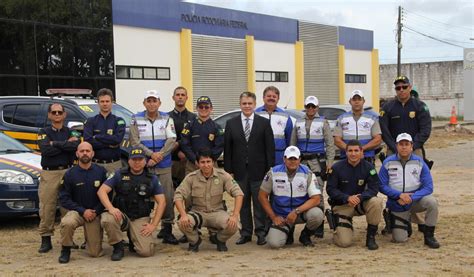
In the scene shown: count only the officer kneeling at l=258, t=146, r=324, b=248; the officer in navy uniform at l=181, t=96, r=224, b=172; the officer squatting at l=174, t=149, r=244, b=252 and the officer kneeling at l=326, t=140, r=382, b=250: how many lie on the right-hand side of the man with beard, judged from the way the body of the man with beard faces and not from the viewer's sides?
0

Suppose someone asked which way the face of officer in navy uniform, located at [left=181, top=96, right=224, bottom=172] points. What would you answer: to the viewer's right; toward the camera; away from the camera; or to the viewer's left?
toward the camera

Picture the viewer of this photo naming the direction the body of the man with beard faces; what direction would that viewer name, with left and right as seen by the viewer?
facing the viewer

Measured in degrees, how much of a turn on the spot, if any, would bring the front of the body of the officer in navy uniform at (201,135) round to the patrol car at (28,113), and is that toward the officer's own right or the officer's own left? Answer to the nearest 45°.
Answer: approximately 135° to the officer's own right

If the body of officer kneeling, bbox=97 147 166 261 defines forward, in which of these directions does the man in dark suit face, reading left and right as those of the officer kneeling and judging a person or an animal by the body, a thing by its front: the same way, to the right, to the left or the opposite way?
the same way

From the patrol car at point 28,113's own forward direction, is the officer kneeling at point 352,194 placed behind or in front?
in front

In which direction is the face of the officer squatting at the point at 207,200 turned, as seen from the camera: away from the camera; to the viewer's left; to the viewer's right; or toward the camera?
toward the camera

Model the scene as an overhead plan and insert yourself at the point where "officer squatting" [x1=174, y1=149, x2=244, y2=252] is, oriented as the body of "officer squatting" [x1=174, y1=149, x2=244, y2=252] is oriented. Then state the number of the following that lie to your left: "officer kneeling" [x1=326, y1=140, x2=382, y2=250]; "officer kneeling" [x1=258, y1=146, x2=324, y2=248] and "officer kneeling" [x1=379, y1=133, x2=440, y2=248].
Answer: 3

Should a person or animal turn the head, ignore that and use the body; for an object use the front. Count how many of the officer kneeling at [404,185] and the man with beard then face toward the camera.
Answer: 2

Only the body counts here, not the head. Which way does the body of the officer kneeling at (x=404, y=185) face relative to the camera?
toward the camera

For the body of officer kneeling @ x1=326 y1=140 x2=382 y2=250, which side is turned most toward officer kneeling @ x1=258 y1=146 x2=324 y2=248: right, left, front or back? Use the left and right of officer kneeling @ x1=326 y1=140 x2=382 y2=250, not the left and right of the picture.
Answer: right

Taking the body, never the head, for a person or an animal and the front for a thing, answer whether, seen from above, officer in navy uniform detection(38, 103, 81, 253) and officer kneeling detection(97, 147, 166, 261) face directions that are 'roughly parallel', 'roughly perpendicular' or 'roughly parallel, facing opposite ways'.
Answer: roughly parallel

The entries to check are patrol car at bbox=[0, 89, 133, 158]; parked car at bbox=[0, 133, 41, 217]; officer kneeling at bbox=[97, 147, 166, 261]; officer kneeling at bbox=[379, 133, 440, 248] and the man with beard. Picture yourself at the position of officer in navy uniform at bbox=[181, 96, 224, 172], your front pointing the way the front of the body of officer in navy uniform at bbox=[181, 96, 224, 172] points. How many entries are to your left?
1

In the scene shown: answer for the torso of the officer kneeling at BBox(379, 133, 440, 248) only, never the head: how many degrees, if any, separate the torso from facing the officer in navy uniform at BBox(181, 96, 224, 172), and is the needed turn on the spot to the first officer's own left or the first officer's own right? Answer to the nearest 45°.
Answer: approximately 90° to the first officer's own right

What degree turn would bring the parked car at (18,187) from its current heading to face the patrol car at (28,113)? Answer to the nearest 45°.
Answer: approximately 135° to its left

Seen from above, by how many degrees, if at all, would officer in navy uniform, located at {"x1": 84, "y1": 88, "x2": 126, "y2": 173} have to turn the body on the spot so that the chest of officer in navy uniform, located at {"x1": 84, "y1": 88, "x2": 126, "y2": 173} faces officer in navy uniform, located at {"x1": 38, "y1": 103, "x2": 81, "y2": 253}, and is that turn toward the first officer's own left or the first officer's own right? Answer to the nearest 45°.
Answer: approximately 90° to the first officer's own right

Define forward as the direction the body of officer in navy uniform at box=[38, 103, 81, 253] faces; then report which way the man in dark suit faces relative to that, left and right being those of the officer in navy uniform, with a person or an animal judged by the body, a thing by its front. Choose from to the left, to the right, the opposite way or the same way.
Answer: the same way

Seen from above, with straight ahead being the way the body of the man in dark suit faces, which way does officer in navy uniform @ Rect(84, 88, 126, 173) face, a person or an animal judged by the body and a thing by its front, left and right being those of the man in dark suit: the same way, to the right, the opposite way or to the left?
the same way
